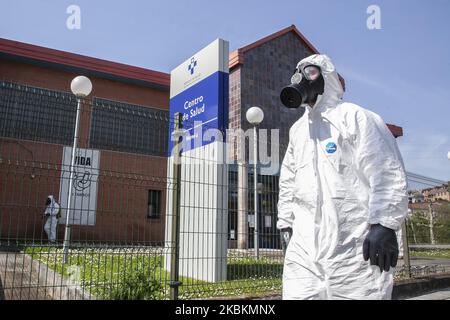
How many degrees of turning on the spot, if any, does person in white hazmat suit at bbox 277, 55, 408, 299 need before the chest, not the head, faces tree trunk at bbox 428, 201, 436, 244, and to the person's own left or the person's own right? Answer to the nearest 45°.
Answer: approximately 135° to the person's own right

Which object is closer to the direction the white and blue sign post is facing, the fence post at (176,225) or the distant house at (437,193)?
the fence post

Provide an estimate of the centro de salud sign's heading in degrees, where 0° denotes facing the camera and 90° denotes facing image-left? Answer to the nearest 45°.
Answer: approximately 45°

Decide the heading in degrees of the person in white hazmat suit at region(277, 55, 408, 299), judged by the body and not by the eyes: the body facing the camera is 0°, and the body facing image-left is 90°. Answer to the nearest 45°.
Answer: approximately 45°

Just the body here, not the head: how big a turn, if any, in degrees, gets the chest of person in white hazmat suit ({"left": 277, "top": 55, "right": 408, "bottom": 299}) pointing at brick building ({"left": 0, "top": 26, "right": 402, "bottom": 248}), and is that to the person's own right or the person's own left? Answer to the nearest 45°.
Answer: approximately 90° to the person's own right

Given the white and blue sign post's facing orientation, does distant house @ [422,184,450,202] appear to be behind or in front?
behind
